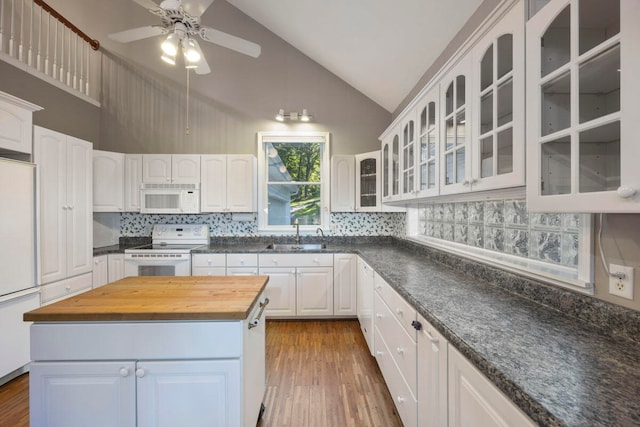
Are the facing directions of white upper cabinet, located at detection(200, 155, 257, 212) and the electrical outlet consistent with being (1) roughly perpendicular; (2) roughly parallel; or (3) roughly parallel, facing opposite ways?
roughly perpendicular

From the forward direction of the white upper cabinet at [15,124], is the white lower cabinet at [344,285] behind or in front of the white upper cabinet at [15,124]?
in front

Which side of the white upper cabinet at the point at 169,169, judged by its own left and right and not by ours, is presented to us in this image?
front

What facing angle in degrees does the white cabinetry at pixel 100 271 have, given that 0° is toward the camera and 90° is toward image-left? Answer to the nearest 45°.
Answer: approximately 315°

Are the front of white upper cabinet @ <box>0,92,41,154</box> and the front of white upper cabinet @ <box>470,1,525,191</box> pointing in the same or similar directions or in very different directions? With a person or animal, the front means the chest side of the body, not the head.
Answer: very different directions

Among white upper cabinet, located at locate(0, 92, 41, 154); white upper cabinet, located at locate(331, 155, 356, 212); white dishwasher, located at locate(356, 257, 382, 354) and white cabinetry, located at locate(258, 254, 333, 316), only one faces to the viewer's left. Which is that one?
white dishwasher, located at locate(356, 257, 382, 354)

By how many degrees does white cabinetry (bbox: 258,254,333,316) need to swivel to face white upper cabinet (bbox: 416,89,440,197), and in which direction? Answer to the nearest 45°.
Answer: approximately 45° to its left

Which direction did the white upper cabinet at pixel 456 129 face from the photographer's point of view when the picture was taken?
facing the viewer and to the left of the viewer

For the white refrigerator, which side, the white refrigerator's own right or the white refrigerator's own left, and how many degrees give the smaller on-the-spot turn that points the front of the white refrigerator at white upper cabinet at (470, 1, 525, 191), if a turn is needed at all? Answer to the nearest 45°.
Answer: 0° — it already faces it

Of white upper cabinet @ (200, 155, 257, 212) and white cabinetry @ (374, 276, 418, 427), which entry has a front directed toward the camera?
the white upper cabinet

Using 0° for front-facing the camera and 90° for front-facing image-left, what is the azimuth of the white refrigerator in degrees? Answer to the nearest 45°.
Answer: approximately 315°

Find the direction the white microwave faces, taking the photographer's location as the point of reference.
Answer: facing the viewer

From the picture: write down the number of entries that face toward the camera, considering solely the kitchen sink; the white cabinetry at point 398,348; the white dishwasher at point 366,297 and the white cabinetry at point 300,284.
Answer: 2

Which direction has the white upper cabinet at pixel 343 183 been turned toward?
toward the camera

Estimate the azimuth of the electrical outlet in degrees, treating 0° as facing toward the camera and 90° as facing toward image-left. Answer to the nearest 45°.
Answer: approximately 45°

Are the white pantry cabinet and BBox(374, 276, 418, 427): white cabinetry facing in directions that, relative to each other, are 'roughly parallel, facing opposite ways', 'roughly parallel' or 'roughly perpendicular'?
roughly parallel, facing opposite ways

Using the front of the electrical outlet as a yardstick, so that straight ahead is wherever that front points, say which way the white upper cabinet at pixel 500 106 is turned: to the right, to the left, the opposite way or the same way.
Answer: the same way

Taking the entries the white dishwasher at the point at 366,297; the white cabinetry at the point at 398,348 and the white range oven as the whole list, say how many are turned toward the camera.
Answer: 1

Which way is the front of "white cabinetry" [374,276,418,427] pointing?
to the viewer's left
